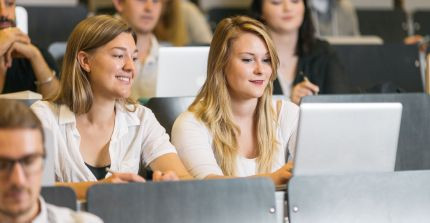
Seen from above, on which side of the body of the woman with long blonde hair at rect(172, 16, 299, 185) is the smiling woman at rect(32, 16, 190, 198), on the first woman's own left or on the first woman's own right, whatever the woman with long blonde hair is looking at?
on the first woman's own right

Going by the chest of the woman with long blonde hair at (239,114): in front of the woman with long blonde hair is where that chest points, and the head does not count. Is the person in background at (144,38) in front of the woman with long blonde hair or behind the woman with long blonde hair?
behind

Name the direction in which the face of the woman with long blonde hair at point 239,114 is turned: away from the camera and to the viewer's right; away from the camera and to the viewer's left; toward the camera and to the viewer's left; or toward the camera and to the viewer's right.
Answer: toward the camera and to the viewer's right

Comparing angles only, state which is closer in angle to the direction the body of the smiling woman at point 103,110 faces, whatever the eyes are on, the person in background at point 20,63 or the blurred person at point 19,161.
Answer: the blurred person

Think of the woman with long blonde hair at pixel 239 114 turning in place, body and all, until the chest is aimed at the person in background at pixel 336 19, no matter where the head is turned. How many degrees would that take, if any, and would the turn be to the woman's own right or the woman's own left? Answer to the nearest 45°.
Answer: approximately 135° to the woman's own left

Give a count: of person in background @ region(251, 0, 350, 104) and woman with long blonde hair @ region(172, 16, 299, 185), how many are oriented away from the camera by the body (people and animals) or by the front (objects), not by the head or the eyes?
0

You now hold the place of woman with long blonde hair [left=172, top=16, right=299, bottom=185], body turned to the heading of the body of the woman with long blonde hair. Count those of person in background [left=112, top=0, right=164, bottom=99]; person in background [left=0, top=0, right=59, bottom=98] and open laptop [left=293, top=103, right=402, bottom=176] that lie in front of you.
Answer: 1

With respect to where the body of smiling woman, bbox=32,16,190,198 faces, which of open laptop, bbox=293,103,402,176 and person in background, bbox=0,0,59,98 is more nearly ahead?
the open laptop

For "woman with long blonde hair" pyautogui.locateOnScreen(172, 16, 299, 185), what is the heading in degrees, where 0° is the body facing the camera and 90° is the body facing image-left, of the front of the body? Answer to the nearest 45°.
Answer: approximately 315°

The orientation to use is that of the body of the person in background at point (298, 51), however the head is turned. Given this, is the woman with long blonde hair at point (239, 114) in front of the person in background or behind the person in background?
in front

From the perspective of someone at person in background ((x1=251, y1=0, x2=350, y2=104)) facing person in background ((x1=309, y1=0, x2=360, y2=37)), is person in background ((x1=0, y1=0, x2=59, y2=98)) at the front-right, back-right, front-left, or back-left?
back-left

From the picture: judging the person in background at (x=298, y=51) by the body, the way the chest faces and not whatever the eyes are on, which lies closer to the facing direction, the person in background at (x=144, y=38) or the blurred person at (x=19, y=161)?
the blurred person
